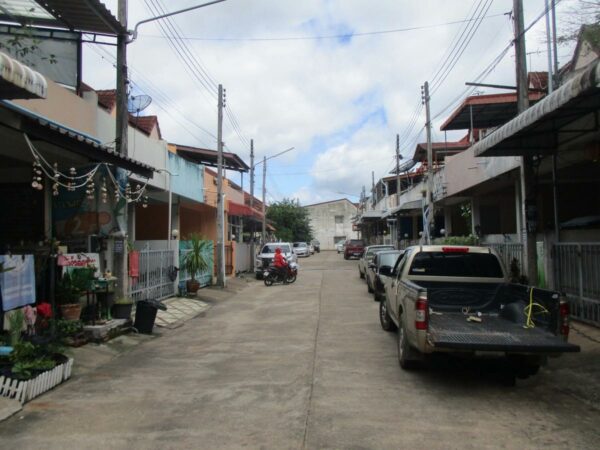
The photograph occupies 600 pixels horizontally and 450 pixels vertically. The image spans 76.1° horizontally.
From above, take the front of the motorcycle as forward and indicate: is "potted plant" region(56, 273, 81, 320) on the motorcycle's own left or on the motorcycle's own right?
on the motorcycle's own right

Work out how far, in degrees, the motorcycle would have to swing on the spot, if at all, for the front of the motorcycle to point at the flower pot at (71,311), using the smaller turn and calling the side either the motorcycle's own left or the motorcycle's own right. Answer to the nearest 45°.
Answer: approximately 90° to the motorcycle's own right

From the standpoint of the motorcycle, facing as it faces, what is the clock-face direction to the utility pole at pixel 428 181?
The utility pole is roughly at 12 o'clock from the motorcycle.

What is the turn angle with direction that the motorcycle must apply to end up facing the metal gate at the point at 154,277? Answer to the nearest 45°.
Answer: approximately 135° to its right

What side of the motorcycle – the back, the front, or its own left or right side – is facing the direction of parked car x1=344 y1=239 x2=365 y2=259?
left

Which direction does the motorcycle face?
to the viewer's right

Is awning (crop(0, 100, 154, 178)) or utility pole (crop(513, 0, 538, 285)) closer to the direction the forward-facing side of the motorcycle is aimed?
the utility pole
